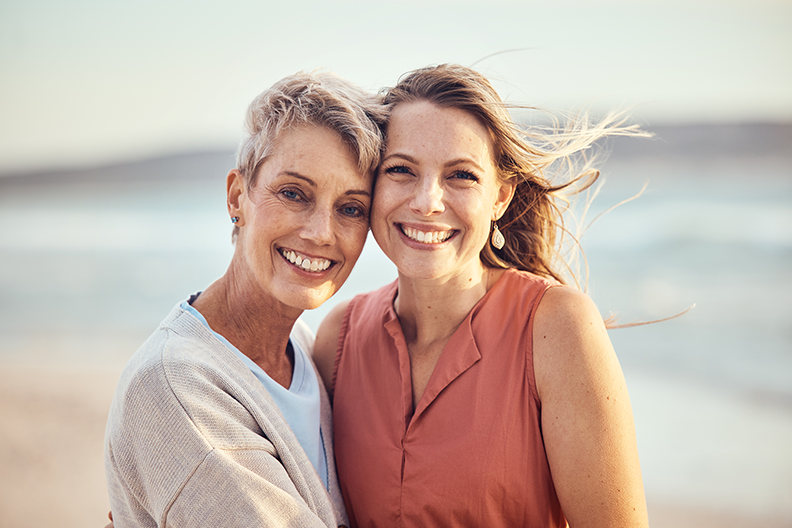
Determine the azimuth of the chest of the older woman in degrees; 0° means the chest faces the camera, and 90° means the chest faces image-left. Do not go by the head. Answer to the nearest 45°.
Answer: approximately 315°
